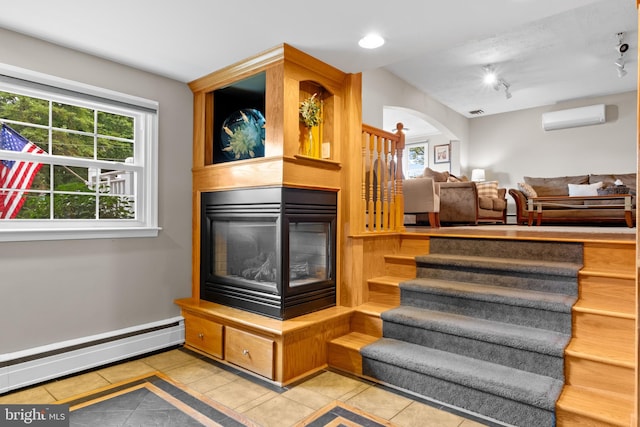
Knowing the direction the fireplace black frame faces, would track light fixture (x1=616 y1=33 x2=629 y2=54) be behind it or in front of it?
behind

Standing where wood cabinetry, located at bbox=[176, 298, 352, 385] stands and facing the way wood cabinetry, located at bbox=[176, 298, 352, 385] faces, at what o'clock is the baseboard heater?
The baseboard heater is roughly at 2 o'clock from the wood cabinetry.

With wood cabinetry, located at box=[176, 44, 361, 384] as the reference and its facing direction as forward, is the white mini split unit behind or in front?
behind

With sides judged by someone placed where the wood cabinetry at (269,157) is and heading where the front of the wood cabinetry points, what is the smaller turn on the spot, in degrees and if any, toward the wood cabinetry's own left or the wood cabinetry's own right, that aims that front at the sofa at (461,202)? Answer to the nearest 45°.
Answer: approximately 180°

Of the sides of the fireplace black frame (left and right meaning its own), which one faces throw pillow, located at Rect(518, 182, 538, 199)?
back

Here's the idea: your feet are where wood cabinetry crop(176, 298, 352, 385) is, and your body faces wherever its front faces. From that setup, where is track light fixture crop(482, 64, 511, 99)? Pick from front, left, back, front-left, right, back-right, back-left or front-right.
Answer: back

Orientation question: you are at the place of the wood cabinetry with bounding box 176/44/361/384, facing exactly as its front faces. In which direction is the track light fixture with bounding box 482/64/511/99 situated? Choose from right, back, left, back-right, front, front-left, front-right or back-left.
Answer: back

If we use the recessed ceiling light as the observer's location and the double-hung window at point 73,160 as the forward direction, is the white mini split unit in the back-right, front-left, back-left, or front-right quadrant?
back-right

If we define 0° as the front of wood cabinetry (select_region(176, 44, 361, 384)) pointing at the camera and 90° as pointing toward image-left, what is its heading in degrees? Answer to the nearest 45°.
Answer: approximately 45°

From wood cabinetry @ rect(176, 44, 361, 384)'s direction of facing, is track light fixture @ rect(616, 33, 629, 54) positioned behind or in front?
behind

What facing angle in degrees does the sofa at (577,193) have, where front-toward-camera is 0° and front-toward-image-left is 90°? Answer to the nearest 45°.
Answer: approximately 0°
